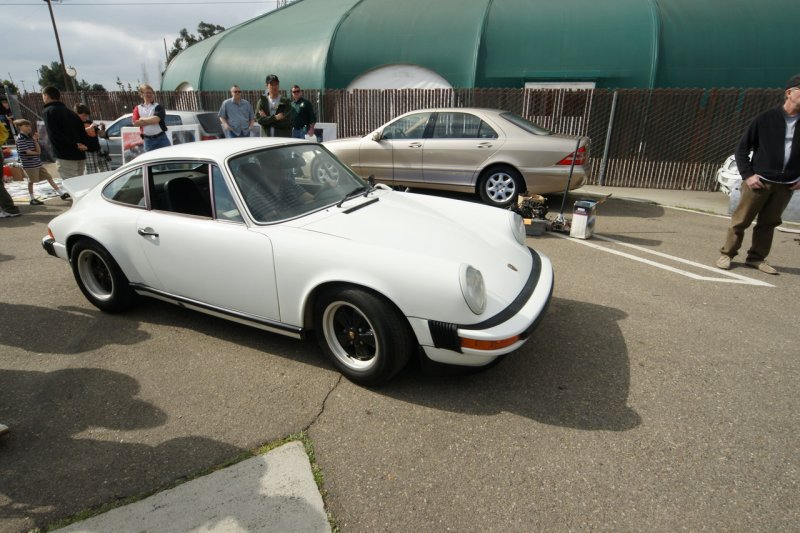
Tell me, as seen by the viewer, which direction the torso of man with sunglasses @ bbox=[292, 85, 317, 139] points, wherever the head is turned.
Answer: toward the camera

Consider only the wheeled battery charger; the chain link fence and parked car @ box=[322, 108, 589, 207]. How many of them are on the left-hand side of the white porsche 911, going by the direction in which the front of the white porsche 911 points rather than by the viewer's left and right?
3

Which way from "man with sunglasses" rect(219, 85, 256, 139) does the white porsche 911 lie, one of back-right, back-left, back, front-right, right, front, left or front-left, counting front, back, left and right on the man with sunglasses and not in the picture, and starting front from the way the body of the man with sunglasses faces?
front

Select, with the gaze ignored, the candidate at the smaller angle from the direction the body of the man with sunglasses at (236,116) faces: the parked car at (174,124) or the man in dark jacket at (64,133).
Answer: the man in dark jacket

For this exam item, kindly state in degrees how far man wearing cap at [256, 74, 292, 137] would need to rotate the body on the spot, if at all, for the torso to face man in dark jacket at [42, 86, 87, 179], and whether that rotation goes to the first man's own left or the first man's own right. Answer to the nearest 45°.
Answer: approximately 90° to the first man's own right

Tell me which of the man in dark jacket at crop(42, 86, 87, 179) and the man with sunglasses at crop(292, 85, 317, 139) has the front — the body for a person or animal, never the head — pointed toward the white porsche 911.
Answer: the man with sunglasses

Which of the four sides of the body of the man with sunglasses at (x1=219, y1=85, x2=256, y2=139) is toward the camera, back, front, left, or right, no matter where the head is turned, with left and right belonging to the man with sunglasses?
front

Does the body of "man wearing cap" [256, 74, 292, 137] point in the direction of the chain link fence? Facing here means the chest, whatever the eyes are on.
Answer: no

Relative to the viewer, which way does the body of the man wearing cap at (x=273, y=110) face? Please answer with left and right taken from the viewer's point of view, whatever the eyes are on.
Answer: facing the viewer

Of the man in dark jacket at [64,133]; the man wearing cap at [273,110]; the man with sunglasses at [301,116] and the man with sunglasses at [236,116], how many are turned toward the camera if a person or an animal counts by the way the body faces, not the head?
3

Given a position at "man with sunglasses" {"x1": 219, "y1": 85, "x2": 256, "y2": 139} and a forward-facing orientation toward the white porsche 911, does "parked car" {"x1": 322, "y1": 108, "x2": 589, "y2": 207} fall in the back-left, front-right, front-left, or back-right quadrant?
front-left

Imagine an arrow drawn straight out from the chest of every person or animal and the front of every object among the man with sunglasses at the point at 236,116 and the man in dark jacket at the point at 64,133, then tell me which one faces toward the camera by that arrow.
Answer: the man with sunglasses

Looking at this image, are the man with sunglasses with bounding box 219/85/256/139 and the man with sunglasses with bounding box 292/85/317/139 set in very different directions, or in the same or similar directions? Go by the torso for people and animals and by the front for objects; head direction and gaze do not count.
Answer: same or similar directions
